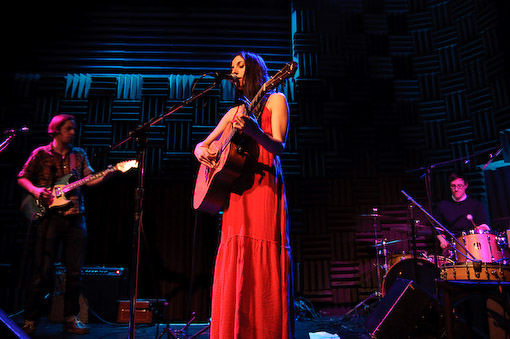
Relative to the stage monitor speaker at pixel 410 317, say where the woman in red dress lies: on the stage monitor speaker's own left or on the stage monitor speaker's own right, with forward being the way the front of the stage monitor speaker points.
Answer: on the stage monitor speaker's own left

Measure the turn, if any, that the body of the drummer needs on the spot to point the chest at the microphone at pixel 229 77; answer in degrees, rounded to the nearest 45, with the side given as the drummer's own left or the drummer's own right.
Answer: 0° — they already face it

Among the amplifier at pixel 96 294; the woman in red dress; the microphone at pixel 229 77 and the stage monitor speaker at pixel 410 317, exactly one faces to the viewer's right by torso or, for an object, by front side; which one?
the microphone

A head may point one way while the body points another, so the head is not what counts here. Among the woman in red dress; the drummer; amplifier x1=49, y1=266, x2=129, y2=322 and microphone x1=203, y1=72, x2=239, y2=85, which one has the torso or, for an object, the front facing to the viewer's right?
the microphone

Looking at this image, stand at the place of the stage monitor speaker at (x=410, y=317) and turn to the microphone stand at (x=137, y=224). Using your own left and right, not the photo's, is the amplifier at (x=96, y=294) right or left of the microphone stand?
right

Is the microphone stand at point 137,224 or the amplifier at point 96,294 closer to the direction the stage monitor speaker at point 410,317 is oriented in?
the amplifier

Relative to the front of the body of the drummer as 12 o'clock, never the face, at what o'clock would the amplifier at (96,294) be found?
The amplifier is roughly at 2 o'clock from the drummer.

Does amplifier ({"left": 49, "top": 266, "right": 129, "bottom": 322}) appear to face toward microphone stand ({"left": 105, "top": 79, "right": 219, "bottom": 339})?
yes

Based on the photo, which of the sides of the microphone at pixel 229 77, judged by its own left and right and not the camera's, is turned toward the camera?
right
